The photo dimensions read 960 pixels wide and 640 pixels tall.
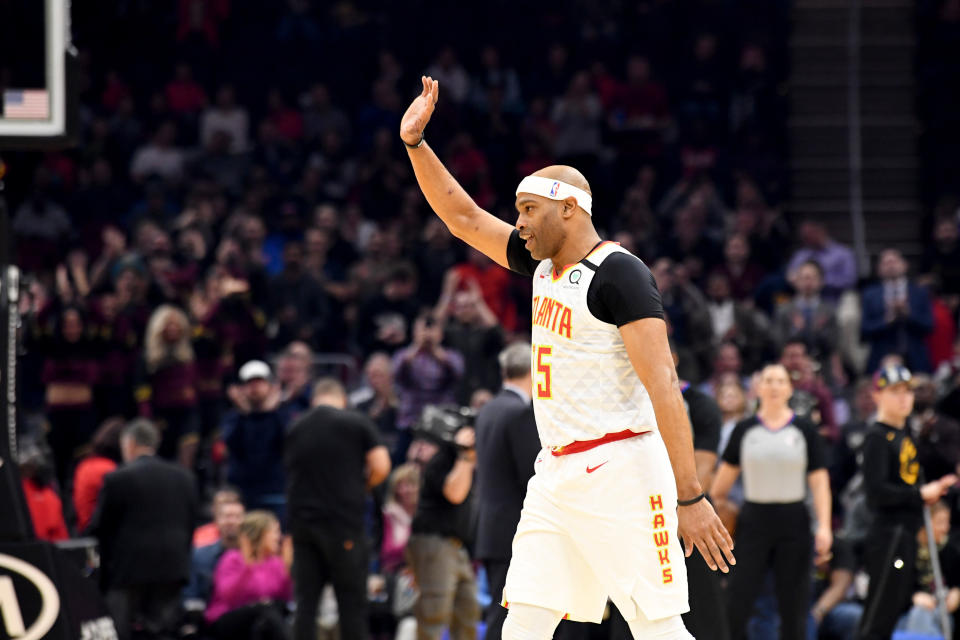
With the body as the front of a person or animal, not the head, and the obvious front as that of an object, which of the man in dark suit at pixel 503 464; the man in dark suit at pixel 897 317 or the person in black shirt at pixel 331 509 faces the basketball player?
the man in dark suit at pixel 897 317

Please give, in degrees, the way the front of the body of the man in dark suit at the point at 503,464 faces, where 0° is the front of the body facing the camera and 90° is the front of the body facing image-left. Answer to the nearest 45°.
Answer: approximately 225°

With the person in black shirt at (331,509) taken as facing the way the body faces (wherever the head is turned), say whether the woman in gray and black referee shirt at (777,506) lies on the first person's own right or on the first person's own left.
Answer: on the first person's own right

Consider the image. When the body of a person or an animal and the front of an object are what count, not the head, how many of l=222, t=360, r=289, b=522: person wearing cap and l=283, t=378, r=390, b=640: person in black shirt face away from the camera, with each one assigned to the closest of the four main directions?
1

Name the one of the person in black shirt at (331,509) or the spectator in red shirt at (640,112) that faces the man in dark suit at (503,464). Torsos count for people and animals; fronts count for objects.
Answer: the spectator in red shirt

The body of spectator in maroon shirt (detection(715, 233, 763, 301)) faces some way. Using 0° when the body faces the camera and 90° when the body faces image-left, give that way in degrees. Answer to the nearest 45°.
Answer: approximately 0°

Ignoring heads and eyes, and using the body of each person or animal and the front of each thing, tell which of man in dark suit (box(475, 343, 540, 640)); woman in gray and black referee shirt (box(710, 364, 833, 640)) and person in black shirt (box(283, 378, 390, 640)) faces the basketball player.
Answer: the woman in gray and black referee shirt

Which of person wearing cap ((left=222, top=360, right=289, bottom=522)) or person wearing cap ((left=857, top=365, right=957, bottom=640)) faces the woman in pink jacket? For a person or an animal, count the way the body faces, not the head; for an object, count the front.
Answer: person wearing cap ((left=222, top=360, right=289, bottom=522))

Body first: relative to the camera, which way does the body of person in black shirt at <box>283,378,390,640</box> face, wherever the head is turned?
away from the camera
